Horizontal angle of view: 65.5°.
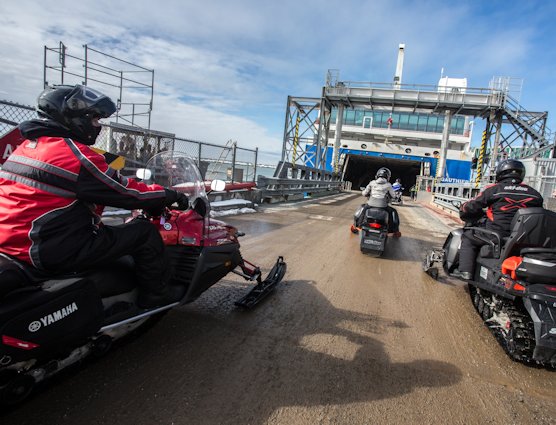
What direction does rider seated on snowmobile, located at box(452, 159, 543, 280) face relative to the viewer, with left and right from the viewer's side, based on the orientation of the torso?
facing away from the viewer and to the left of the viewer

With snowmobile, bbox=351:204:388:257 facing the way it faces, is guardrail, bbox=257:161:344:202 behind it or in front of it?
in front

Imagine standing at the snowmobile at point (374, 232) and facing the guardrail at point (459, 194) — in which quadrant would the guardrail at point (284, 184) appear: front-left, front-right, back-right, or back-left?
front-left

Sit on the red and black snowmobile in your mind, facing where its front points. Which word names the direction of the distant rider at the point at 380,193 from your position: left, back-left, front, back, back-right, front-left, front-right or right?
front

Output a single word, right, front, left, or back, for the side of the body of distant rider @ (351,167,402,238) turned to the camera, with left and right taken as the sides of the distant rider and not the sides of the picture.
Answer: back

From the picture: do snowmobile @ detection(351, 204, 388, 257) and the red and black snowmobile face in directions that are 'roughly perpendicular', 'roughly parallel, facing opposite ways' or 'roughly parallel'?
roughly parallel

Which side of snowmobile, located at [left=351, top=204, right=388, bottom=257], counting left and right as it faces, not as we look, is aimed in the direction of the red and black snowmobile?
back

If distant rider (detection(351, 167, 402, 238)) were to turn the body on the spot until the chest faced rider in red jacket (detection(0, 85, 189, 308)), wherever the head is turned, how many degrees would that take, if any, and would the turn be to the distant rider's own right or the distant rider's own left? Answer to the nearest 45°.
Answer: approximately 180°

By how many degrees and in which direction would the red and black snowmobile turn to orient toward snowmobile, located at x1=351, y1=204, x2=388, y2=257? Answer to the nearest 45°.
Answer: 0° — it already faces it

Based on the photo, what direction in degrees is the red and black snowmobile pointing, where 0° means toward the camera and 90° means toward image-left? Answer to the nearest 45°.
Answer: approximately 225°

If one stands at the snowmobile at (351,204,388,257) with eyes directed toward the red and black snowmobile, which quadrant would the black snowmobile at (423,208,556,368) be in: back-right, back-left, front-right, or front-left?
front-left

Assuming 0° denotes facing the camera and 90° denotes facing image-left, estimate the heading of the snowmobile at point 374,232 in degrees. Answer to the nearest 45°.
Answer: approximately 180°

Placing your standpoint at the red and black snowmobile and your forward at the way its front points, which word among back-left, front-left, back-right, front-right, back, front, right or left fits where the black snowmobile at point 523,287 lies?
front-right

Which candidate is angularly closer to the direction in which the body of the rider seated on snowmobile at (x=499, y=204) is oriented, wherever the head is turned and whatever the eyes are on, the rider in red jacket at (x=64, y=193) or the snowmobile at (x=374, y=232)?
the snowmobile

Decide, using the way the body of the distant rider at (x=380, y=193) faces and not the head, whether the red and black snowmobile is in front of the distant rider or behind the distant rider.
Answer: behind

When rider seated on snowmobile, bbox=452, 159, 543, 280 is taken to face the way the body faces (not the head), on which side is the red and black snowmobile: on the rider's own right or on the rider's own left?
on the rider's own left
